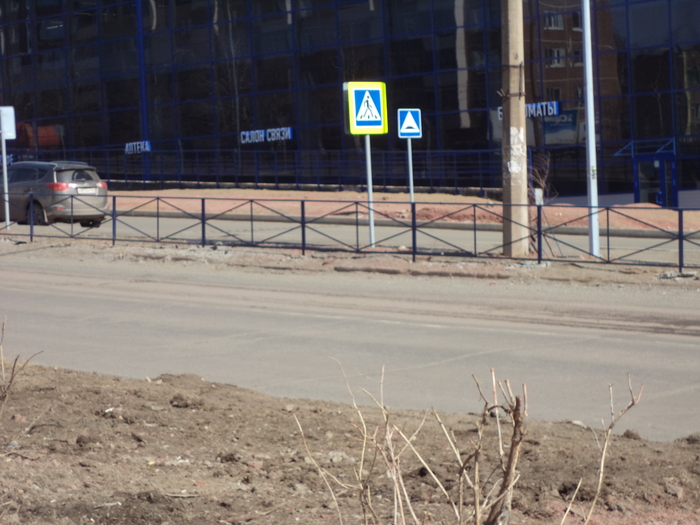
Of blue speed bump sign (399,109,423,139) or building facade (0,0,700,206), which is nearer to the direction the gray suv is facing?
the building facade

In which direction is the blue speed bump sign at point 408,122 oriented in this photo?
toward the camera

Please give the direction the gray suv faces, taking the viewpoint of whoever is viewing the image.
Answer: facing away from the viewer and to the left of the viewer

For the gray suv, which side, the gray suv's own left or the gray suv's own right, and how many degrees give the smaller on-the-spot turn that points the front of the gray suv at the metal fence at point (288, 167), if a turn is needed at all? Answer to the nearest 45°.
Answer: approximately 90° to the gray suv's own right

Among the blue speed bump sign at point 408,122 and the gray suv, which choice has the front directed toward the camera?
the blue speed bump sign

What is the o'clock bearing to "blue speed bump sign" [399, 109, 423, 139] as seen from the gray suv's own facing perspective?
The blue speed bump sign is roughly at 6 o'clock from the gray suv.

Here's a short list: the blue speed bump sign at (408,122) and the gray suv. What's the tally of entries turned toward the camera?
1

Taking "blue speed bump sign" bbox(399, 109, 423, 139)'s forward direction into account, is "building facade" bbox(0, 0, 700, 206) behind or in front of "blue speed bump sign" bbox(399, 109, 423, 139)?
behind

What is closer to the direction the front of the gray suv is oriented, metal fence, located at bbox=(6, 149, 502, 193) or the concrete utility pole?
the metal fence

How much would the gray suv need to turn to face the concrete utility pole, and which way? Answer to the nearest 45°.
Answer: approximately 180°
